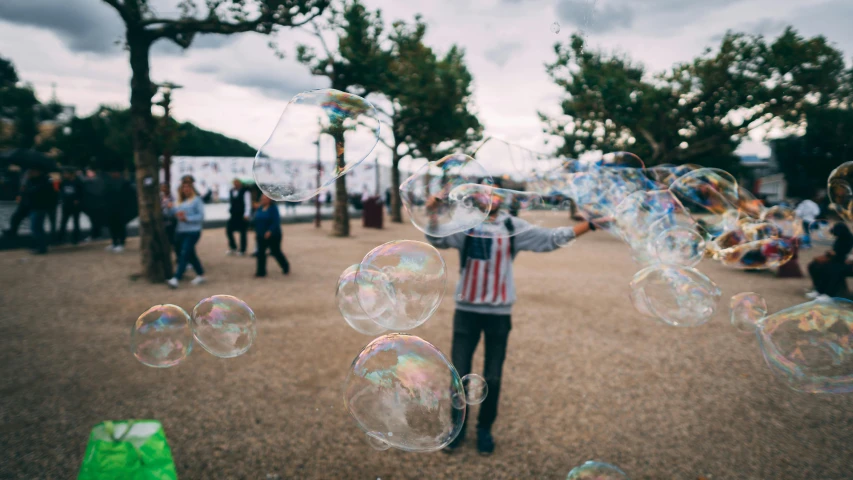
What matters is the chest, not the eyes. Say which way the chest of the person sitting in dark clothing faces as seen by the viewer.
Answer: to the viewer's left

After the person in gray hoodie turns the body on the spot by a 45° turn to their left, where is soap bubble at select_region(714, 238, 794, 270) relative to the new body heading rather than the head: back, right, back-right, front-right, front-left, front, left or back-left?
left

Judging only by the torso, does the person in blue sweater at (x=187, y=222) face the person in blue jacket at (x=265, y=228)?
no

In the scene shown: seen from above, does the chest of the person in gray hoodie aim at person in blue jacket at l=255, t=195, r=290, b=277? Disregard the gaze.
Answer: no

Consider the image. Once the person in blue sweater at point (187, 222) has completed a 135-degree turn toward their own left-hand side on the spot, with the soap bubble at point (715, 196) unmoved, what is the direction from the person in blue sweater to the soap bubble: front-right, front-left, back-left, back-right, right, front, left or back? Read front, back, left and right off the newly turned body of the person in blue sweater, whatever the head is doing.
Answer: front-right

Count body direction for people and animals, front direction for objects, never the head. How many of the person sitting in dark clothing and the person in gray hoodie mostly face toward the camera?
1

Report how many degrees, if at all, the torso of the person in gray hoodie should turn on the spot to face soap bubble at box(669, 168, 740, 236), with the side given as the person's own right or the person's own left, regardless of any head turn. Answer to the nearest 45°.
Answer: approximately 135° to the person's own left

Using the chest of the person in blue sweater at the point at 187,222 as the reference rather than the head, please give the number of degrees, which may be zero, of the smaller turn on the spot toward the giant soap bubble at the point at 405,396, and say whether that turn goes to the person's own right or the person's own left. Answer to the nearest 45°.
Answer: approximately 45° to the person's own left

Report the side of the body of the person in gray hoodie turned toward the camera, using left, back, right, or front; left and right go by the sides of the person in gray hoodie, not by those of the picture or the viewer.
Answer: front

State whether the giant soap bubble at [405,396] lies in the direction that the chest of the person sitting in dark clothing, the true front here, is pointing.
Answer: no

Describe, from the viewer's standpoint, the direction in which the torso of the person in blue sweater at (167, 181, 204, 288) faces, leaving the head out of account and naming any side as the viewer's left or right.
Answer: facing the viewer and to the left of the viewer

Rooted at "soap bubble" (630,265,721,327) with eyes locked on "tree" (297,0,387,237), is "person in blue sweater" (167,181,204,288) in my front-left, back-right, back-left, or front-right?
front-left
